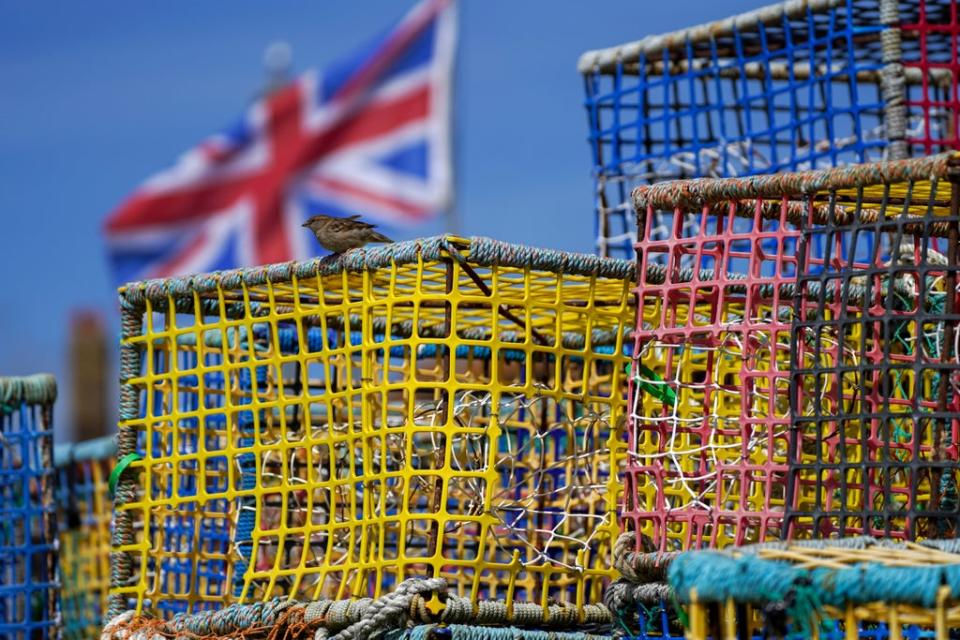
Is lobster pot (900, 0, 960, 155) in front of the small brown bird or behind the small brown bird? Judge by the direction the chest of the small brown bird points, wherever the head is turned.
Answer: behind

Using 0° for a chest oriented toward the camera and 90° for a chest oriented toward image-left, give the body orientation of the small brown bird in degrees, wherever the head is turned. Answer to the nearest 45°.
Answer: approximately 90°

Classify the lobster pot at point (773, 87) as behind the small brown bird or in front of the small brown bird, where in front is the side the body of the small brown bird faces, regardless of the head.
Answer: behind

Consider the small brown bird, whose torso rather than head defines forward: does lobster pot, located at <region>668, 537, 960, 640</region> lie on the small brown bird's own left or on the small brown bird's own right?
on the small brown bird's own left

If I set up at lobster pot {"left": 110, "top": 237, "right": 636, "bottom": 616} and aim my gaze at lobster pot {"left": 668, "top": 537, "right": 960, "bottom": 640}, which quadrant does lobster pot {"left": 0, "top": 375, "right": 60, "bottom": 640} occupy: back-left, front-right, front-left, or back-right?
back-right

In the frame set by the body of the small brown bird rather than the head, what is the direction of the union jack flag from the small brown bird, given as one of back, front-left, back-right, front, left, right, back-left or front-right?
right

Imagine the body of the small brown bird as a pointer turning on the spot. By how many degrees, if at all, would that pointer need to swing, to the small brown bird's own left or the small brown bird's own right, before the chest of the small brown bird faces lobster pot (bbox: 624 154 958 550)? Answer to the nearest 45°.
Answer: approximately 135° to the small brown bird's own left

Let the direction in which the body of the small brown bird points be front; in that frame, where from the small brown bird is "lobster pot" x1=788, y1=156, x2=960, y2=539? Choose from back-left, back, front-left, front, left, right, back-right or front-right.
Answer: back-left

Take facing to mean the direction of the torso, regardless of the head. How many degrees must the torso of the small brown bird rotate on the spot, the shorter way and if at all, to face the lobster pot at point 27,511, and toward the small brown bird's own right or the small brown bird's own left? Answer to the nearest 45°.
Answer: approximately 45° to the small brown bird's own right
